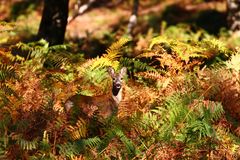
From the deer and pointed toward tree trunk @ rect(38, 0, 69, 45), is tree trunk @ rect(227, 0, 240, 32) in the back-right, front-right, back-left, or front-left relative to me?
front-right

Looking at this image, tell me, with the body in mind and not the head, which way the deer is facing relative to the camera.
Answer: to the viewer's right

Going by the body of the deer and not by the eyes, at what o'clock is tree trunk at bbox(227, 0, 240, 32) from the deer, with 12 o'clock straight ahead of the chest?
The tree trunk is roughly at 10 o'clock from the deer.

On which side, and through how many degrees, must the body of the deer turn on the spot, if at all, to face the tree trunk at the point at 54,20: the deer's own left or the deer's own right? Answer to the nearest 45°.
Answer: approximately 90° to the deer's own left
